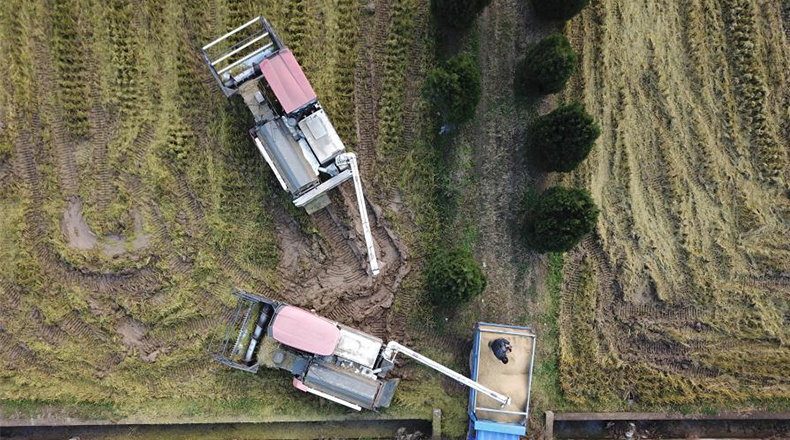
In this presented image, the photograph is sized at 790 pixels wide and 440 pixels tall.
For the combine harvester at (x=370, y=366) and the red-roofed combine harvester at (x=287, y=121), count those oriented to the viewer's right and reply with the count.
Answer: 0

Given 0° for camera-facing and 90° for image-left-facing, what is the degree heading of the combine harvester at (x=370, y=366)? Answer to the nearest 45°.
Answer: approximately 90°

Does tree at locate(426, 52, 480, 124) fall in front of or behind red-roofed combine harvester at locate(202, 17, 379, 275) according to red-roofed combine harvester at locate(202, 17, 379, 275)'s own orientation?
behind

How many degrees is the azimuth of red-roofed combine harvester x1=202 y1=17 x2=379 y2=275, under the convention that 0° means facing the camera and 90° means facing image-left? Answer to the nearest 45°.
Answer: approximately 135°

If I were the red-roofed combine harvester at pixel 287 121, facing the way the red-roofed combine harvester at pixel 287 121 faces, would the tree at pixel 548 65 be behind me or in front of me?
behind

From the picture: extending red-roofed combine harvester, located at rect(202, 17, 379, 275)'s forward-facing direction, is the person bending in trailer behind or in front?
behind

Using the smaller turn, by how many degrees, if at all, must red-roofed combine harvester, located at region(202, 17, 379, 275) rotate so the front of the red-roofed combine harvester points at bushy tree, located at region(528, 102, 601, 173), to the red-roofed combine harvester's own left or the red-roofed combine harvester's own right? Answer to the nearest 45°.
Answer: approximately 135° to the red-roofed combine harvester's own right
